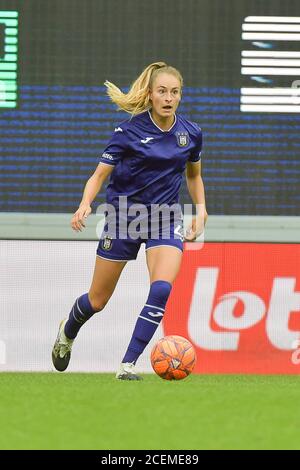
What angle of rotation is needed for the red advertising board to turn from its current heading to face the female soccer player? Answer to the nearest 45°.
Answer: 0° — it already faces them

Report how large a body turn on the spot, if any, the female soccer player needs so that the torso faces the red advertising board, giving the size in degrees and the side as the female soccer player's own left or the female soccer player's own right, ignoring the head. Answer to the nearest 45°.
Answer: approximately 135° to the female soccer player's own left
